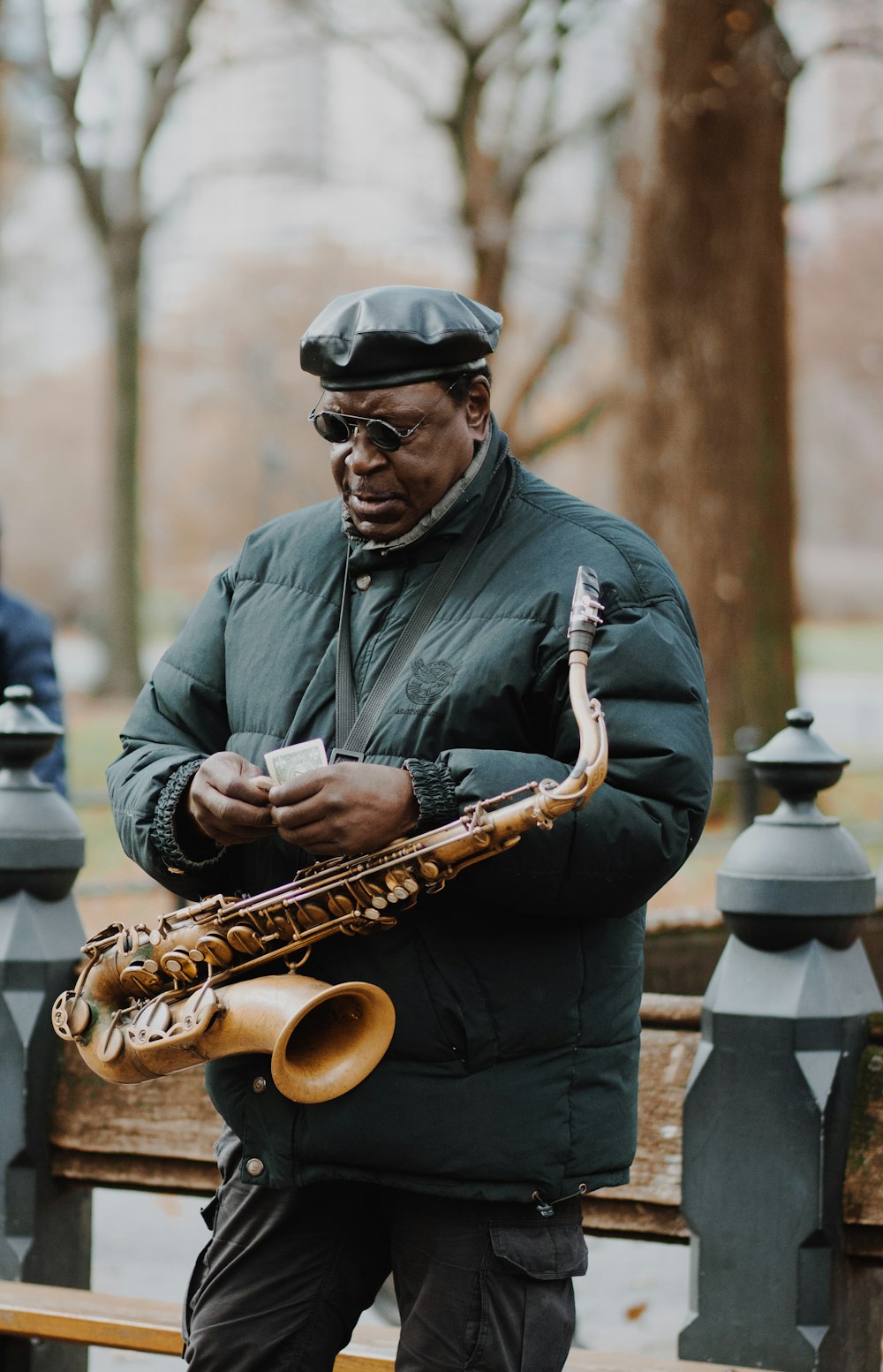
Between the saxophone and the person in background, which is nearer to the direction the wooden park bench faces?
the saxophone

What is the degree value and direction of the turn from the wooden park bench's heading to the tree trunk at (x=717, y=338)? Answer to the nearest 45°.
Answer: approximately 180°

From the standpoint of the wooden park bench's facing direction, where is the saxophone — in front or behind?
in front

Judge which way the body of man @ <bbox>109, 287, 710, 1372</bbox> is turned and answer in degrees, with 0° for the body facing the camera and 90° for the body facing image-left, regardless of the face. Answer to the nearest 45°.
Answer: approximately 45°

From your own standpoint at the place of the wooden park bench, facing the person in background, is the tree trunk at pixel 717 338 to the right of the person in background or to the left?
right

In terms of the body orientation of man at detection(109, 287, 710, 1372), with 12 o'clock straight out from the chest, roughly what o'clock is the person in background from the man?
The person in background is roughly at 4 o'clock from the man.

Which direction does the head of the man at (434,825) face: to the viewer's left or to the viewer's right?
to the viewer's left

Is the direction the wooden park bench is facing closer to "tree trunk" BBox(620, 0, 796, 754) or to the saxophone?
the saxophone
